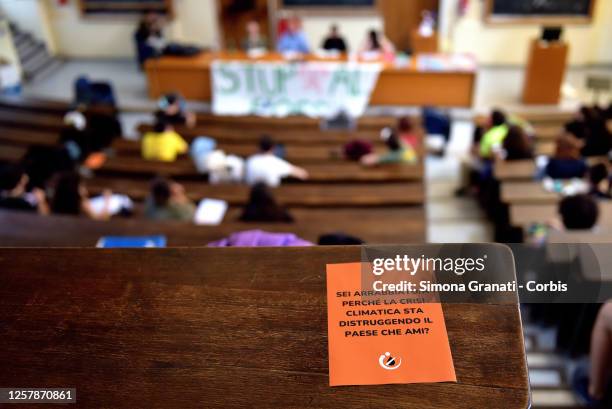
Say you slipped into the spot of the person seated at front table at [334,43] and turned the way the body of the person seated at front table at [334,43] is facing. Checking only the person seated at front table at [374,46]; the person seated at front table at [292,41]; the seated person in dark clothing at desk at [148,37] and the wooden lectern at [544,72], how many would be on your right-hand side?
2

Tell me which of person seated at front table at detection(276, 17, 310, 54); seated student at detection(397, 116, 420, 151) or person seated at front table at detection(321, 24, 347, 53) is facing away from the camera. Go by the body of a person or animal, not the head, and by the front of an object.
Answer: the seated student

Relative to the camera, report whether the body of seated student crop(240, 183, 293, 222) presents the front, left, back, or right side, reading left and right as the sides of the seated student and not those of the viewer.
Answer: back

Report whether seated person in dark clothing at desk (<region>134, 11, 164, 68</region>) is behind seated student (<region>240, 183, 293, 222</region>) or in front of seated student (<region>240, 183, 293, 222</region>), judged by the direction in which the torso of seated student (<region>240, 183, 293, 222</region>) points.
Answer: in front

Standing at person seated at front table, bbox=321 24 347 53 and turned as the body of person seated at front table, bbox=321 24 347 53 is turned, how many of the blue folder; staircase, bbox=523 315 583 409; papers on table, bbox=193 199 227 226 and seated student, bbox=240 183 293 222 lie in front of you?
4

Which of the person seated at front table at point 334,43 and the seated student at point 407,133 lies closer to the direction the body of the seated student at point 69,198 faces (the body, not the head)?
the person seated at front table

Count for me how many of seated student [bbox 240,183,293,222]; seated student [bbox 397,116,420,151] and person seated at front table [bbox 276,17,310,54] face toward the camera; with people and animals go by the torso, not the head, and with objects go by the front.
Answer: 1

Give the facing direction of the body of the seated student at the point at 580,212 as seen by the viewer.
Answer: away from the camera

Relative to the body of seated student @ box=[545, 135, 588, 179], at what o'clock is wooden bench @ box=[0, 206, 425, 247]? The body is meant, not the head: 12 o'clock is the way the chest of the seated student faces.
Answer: The wooden bench is roughly at 7 o'clock from the seated student.

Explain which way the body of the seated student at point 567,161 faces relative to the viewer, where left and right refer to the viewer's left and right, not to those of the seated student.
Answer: facing away from the viewer

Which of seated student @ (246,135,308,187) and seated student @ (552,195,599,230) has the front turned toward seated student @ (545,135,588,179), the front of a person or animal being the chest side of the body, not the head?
seated student @ (552,195,599,230)

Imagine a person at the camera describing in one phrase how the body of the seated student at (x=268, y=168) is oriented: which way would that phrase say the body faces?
away from the camera

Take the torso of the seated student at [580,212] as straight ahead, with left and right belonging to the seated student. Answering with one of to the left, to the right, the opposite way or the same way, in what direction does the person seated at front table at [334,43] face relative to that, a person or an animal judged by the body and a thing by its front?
the opposite way

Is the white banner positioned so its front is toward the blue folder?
yes

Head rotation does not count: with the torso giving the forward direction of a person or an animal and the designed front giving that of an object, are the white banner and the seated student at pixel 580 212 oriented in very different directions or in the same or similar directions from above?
very different directions

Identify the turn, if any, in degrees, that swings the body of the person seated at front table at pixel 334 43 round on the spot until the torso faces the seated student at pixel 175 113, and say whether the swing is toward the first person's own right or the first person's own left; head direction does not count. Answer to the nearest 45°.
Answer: approximately 45° to the first person's own right

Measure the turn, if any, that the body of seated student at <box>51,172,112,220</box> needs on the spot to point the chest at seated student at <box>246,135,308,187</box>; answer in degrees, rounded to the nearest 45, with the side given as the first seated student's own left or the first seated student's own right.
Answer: approximately 45° to the first seated student's own right

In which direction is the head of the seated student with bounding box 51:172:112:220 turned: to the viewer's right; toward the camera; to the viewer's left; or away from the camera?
away from the camera
